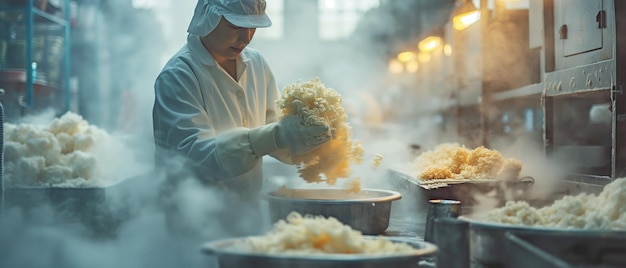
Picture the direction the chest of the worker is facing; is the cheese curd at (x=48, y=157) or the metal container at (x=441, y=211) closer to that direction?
the metal container

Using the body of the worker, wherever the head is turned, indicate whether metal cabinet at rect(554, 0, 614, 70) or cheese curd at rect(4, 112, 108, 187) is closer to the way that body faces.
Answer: the metal cabinet

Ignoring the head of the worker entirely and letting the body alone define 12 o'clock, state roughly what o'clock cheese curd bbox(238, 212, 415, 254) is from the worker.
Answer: The cheese curd is roughly at 1 o'clock from the worker.

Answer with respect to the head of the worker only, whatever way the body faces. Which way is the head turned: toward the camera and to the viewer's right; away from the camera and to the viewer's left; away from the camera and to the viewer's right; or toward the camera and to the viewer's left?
toward the camera and to the viewer's right

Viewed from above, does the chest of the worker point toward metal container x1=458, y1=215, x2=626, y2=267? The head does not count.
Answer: yes

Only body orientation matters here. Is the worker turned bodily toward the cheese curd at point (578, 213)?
yes

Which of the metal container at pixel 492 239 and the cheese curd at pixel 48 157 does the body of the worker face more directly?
the metal container

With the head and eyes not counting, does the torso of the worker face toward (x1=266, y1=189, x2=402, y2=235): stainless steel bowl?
yes

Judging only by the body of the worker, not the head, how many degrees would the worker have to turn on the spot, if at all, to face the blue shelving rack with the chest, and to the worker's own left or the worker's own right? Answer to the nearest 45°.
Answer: approximately 180°

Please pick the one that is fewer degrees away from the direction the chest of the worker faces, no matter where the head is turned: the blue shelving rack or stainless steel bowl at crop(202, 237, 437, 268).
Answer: the stainless steel bowl

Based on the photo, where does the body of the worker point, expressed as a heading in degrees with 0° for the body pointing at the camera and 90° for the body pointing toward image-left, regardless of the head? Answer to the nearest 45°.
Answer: approximately 315°
